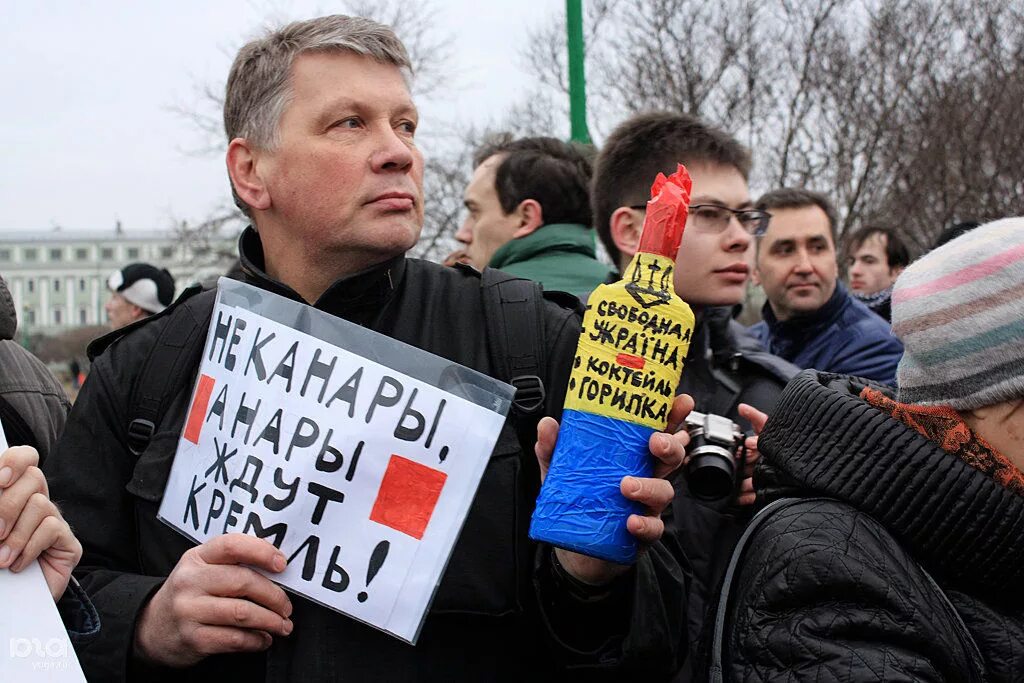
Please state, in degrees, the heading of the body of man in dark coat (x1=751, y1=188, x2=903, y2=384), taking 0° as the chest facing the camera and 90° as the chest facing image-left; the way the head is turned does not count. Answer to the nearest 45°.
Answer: approximately 45°

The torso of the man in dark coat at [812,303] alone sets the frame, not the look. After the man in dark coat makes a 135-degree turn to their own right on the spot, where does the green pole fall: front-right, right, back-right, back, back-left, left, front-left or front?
front-left

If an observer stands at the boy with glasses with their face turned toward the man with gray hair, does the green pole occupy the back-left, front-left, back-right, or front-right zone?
back-right

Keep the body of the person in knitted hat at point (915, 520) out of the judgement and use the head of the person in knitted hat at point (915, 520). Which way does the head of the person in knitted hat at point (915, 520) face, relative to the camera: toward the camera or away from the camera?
away from the camera

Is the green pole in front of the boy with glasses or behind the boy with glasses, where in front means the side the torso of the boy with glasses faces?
behind

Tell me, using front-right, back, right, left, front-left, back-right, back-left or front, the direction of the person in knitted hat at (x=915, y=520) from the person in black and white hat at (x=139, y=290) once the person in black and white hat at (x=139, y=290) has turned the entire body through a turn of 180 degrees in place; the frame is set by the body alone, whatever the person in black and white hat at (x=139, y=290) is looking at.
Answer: right

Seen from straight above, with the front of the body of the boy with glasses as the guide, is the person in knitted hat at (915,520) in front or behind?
in front

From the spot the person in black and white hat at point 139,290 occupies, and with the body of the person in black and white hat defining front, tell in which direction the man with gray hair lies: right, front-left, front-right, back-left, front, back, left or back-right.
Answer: left

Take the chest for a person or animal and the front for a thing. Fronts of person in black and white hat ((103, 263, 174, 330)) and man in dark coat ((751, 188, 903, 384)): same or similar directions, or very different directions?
same or similar directions

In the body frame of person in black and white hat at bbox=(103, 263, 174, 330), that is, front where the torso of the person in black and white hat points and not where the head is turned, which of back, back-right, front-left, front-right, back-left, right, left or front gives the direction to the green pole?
back

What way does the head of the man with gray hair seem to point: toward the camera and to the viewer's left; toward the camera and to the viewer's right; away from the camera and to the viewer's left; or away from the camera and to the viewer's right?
toward the camera and to the viewer's right

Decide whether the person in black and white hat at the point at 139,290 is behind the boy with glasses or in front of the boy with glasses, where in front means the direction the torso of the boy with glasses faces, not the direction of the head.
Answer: behind
